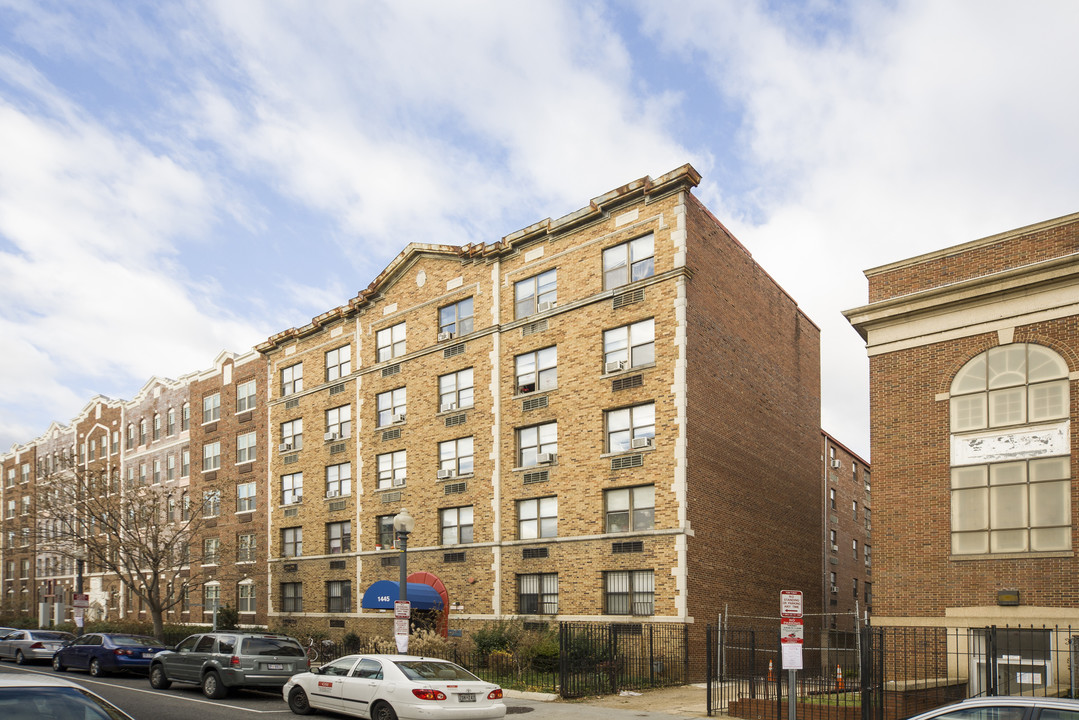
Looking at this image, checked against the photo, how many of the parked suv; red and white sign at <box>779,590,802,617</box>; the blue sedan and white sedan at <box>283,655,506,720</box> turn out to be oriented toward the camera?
1

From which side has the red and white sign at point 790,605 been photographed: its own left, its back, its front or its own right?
front

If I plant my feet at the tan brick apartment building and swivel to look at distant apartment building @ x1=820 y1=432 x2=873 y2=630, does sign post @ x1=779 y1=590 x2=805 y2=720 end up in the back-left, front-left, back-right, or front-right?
back-right

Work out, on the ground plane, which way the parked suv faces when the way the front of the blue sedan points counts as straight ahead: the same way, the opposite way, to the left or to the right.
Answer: the same way

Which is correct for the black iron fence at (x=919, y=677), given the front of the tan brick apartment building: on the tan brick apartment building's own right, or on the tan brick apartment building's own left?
on the tan brick apartment building's own left

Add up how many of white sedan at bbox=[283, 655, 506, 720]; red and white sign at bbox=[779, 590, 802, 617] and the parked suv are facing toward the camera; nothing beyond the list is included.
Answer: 1

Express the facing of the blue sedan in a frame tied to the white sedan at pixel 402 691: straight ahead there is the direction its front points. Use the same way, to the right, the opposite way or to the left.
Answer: the same way

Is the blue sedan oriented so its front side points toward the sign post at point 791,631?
no

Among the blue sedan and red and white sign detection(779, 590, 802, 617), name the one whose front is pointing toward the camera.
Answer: the red and white sign

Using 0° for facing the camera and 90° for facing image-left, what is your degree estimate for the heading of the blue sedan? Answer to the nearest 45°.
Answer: approximately 135°

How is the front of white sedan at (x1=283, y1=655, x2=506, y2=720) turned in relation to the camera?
facing away from the viewer and to the left of the viewer

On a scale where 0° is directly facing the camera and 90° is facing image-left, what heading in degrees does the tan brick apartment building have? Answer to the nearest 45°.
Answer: approximately 45°

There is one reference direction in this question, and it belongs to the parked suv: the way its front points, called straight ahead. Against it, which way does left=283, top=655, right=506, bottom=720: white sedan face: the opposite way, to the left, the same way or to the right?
the same way

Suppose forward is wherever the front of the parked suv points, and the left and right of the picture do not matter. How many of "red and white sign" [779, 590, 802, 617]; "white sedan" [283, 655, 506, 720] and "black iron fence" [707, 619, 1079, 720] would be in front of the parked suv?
0

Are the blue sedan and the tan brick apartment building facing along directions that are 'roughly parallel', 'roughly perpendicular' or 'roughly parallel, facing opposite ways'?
roughly perpendicular

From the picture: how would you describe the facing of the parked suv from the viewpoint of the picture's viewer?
facing away from the viewer and to the left of the viewer
